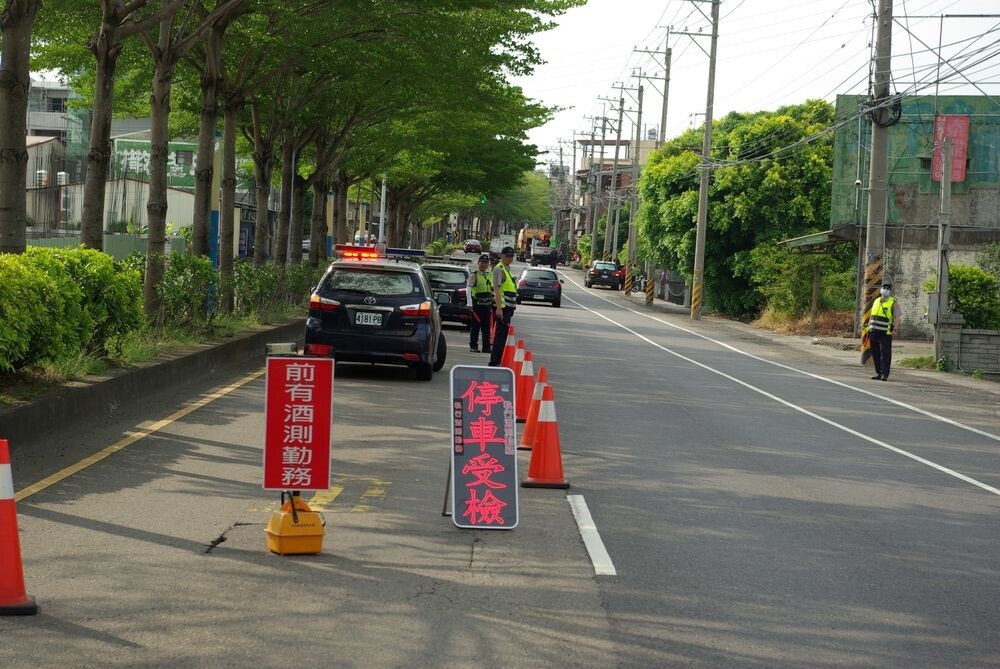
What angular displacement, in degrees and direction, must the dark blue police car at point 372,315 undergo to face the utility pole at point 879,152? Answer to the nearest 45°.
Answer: approximately 45° to its right

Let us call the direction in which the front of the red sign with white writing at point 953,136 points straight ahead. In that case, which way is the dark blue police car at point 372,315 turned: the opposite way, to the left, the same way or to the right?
the opposite way

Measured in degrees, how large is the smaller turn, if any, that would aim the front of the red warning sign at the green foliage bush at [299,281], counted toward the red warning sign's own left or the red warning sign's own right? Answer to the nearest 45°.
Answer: approximately 180°

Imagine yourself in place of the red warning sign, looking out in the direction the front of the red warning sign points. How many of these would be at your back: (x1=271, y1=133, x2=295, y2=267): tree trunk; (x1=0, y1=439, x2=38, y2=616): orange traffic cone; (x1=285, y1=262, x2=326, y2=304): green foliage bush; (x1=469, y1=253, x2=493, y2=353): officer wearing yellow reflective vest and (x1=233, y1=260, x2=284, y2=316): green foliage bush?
4

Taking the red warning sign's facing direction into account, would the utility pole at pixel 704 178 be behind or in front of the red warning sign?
behind

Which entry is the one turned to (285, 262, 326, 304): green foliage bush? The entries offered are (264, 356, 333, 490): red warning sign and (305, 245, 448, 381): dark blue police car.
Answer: the dark blue police car

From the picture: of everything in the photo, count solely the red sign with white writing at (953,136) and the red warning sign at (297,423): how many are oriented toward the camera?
2

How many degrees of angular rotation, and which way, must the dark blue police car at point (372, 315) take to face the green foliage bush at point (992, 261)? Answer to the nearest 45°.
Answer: approximately 45° to its right

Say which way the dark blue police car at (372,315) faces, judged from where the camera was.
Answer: facing away from the viewer
